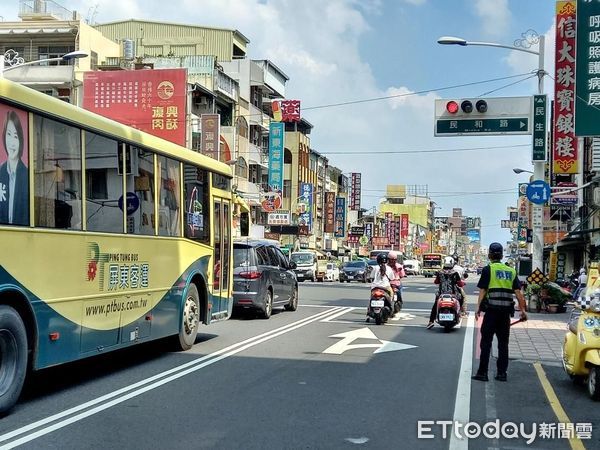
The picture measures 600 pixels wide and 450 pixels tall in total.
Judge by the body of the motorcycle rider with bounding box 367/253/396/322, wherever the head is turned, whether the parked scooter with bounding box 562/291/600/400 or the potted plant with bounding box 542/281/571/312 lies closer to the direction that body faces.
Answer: the potted plant

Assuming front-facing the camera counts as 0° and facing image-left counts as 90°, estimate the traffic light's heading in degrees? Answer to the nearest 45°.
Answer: approximately 0°

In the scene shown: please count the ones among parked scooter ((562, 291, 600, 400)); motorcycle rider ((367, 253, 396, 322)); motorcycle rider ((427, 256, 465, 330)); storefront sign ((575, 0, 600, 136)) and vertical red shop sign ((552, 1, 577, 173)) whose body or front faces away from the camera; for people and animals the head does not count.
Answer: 2

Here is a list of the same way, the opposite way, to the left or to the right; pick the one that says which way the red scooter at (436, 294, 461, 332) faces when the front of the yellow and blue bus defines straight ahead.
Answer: the same way

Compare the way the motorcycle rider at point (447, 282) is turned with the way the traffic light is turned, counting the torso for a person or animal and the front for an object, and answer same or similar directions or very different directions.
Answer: very different directions

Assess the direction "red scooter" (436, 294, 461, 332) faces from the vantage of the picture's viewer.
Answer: facing away from the viewer

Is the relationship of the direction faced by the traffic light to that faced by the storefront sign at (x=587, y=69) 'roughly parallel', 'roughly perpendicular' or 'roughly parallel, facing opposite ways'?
roughly parallel

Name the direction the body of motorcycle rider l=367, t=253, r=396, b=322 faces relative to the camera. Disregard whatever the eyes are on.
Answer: away from the camera

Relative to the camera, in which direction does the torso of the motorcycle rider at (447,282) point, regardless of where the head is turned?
away from the camera

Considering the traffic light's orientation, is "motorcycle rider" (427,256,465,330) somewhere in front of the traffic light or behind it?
in front

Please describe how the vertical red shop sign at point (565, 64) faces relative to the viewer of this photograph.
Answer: facing the viewer

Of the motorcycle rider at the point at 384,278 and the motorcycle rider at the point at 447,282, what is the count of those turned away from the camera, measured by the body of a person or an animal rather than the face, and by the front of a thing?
2

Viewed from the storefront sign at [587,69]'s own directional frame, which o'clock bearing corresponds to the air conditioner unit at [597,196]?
The air conditioner unit is roughly at 6 o'clock from the storefront sign.

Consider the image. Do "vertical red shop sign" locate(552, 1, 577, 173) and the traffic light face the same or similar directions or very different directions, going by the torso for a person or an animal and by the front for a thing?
same or similar directions
